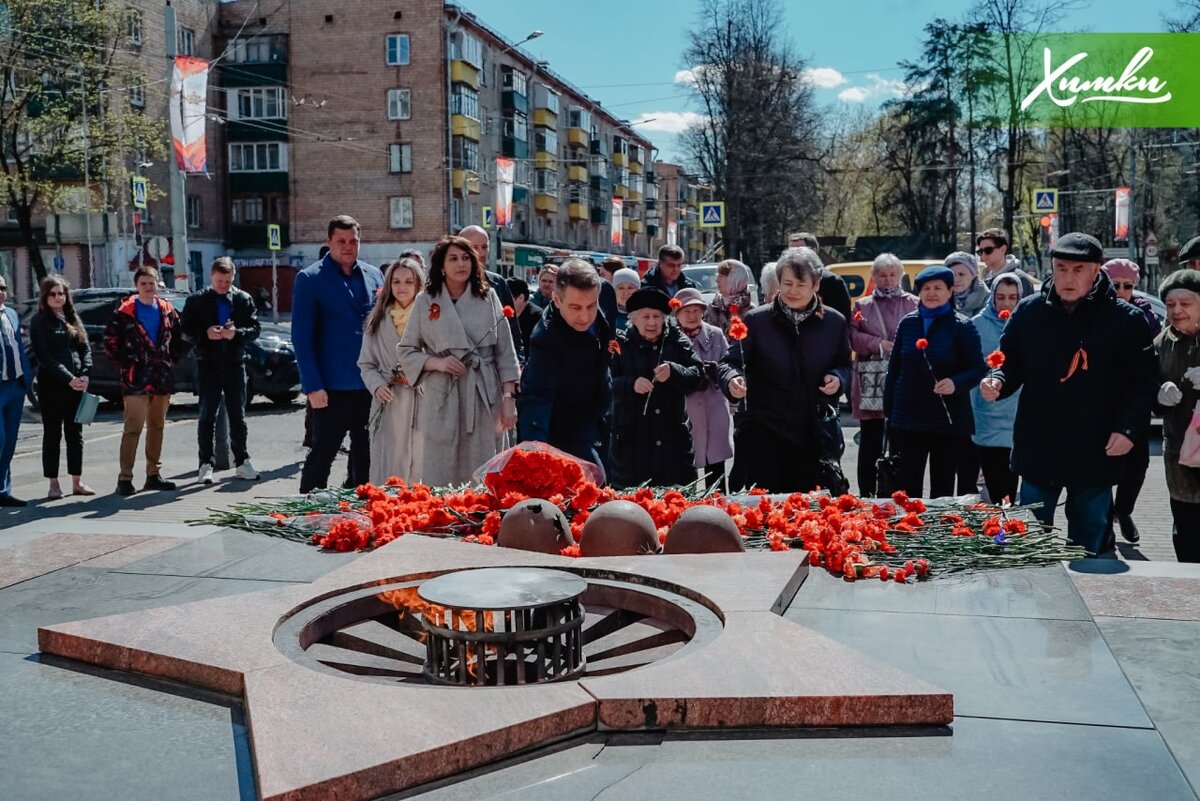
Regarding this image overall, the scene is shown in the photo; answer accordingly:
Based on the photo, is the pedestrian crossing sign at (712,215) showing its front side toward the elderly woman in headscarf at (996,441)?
yes

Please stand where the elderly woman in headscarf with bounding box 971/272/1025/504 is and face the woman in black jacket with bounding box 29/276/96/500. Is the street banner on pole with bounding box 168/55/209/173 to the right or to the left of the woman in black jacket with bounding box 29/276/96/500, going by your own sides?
right

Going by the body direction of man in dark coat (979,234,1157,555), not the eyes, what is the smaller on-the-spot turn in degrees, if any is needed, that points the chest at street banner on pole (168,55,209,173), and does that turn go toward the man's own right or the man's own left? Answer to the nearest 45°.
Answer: approximately 90° to the man's own right

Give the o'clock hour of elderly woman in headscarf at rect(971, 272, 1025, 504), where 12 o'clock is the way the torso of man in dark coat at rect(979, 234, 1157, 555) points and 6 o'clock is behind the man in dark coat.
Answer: The elderly woman in headscarf is roughly at 4 o'clock from the man in dark coat.

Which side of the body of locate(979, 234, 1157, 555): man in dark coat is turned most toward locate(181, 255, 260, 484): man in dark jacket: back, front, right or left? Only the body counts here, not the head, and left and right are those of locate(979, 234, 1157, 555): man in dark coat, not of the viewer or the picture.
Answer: right

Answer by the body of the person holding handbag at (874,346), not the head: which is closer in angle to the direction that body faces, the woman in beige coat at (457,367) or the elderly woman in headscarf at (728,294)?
the woman in beige coat

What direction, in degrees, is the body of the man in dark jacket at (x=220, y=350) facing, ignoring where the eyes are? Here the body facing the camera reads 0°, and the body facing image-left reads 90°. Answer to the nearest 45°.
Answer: approximately 0°
